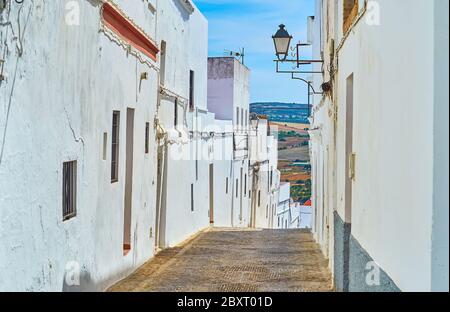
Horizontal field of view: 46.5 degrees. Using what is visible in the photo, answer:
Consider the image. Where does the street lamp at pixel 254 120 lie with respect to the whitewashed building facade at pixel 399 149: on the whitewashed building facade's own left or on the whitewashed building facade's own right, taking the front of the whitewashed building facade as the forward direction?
on the whitewashed building facade's own right

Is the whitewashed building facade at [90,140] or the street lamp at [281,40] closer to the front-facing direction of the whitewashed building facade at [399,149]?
the whitewashed building facade

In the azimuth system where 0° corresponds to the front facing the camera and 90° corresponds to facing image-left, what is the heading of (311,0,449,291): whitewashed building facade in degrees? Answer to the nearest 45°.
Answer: approximately 90°

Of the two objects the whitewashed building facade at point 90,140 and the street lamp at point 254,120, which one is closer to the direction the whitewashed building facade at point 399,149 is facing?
the whitewashed building facade

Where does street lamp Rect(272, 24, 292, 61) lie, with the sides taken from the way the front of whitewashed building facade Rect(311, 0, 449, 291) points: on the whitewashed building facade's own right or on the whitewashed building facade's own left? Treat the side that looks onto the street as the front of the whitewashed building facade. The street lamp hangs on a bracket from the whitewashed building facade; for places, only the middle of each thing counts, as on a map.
on the whitewashed building facade's own right
